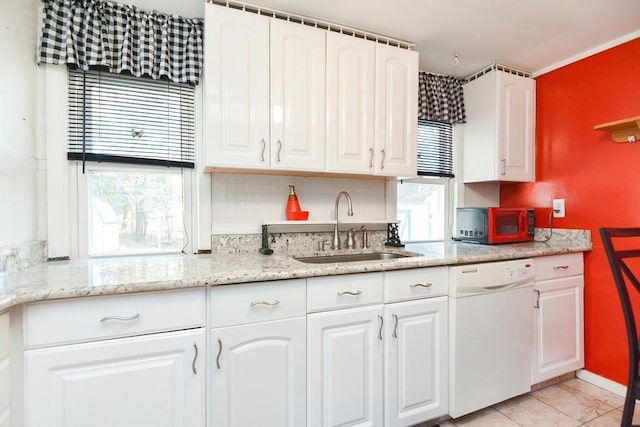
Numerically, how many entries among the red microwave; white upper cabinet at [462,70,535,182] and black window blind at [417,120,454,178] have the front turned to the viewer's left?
0

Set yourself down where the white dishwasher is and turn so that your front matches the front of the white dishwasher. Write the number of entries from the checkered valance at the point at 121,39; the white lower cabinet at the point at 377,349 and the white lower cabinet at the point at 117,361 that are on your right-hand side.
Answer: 3

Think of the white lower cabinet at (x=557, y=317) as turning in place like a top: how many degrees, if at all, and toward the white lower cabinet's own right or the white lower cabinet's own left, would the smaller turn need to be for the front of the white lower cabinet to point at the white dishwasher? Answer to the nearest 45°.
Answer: approximately 90° to the white lower cabinet's own right

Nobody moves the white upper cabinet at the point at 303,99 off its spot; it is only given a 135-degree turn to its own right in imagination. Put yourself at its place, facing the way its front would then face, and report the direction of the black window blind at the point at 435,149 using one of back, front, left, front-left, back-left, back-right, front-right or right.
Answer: back-right

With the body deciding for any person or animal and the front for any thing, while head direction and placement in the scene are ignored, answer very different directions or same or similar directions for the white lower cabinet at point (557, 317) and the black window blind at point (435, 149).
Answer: same or similar directions

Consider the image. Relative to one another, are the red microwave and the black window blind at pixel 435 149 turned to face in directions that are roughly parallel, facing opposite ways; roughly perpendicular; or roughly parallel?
roughly parallel

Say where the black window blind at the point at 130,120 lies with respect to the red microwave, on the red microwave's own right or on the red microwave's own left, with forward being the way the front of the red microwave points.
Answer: on the red microwave's own right

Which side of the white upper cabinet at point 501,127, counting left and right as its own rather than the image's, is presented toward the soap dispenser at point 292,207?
right

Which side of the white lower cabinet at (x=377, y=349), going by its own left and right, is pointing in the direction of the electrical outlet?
left

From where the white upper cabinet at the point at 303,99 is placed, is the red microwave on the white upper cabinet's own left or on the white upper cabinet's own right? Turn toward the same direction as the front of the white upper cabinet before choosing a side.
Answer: on the white upper cabinet's own left

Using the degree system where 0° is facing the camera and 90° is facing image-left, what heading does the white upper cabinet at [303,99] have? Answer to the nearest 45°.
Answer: approximately 315°

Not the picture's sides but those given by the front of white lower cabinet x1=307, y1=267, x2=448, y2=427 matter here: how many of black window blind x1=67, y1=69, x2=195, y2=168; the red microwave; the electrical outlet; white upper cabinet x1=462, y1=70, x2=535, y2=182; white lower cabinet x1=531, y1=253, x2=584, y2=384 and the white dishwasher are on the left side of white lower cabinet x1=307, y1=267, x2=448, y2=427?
5

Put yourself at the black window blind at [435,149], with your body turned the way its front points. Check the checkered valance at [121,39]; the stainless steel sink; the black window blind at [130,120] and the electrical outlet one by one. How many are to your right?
3
